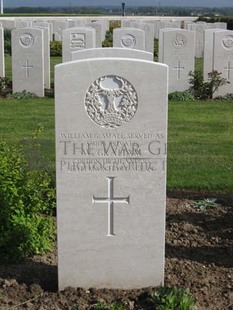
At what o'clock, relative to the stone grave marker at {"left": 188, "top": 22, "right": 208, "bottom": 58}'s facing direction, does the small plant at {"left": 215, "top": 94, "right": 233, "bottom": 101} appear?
The small plant is roughly at 12 o'clock from the stone grave marker.

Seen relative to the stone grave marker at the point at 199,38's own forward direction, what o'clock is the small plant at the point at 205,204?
The small plant is roughly at 12 o'clock from the stone grave marker.

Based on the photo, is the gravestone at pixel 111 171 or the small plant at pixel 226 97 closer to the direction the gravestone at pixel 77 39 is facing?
the gravestone

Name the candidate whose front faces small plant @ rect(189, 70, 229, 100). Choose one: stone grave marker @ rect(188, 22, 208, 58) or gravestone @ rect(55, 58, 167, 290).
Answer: the stone grave marker

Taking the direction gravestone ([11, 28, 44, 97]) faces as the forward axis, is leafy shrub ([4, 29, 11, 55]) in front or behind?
behind

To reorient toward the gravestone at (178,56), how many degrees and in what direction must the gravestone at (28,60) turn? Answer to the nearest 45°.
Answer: approximately 90° to its left

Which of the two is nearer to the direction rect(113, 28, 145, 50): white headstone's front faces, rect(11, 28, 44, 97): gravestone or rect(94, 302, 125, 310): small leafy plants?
the small leafy plants

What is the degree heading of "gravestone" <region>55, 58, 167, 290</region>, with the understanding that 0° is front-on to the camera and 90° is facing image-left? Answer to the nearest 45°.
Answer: approximately 0°
